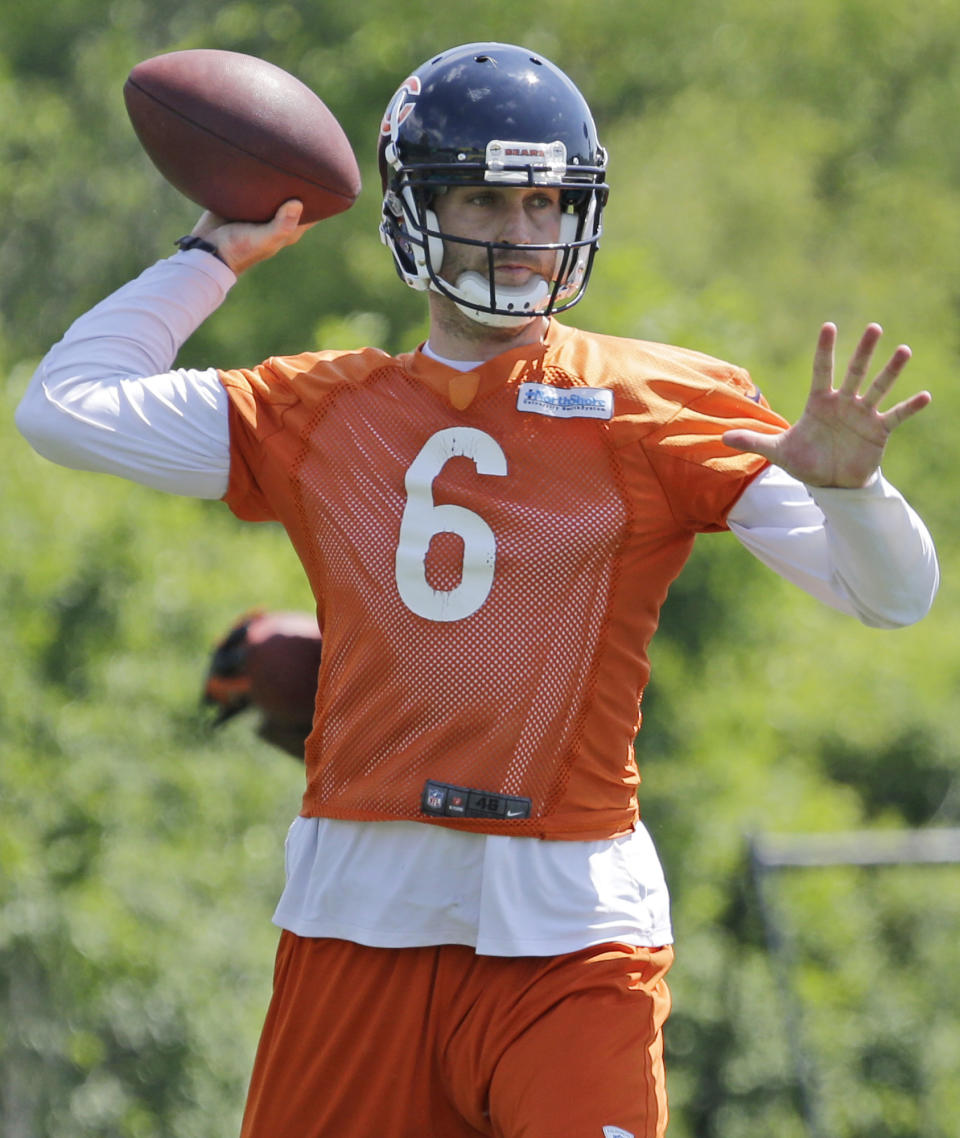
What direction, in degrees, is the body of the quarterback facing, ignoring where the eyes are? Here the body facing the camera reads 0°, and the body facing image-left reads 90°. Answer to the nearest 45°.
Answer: approximately 0°

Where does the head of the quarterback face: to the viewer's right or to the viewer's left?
to the viewer's right
